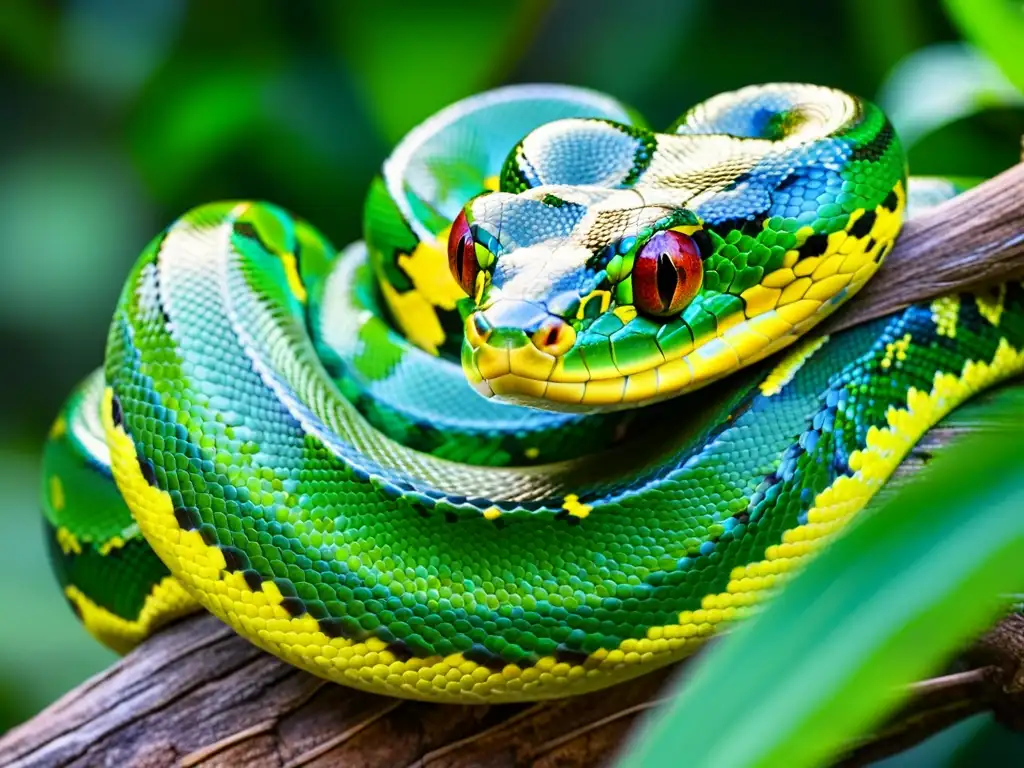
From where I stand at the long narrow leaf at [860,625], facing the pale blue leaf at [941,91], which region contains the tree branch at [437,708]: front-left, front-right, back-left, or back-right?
front-left
